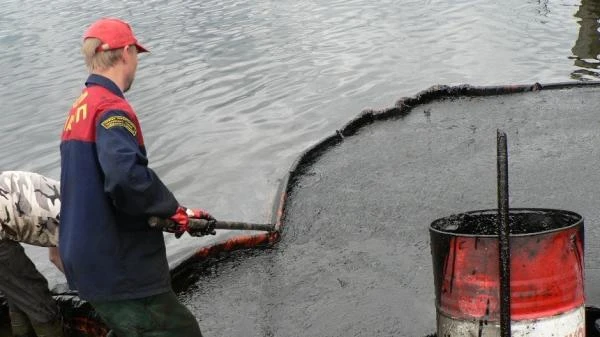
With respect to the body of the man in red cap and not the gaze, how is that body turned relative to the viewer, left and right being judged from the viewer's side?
facing away from the viewer and to the right of the viewer

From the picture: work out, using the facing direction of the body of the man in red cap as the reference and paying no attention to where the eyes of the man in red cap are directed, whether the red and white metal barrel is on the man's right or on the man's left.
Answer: on the man's right
